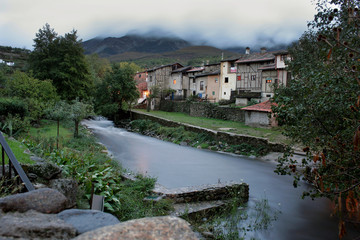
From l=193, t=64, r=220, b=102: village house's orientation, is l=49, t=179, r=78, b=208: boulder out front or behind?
out front

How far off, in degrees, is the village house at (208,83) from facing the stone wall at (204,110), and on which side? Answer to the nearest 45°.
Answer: approximately 45° to its left

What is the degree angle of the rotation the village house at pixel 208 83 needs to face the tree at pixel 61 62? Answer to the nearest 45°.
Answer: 0° — it already faces it

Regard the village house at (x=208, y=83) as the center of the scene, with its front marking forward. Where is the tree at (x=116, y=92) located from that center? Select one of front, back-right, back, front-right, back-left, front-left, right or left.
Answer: right

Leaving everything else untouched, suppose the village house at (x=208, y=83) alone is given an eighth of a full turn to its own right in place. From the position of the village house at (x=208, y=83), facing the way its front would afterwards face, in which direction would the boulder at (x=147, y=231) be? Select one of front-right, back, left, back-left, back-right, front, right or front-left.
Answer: left

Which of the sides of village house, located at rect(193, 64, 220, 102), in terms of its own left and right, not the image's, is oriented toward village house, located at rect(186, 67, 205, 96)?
right

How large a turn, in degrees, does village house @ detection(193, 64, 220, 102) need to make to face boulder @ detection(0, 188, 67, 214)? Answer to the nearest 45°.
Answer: approximately 45° to its left

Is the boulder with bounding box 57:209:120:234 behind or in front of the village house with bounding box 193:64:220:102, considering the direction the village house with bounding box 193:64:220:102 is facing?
in front

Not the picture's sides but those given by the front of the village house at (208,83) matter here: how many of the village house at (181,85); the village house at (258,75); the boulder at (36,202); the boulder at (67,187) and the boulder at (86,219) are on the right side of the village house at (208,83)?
1

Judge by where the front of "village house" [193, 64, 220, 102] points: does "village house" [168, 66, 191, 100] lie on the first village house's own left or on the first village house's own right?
on the first village house's own right

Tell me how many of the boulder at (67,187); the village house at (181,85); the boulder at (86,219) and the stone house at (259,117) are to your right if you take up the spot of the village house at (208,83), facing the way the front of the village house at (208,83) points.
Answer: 1

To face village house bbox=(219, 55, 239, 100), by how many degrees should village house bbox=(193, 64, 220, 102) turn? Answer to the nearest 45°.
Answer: approximately 90° to its left

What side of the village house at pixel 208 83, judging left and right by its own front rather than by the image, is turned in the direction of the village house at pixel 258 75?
left

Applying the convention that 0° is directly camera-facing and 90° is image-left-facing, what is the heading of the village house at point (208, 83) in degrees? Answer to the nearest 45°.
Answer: approximately 45°
